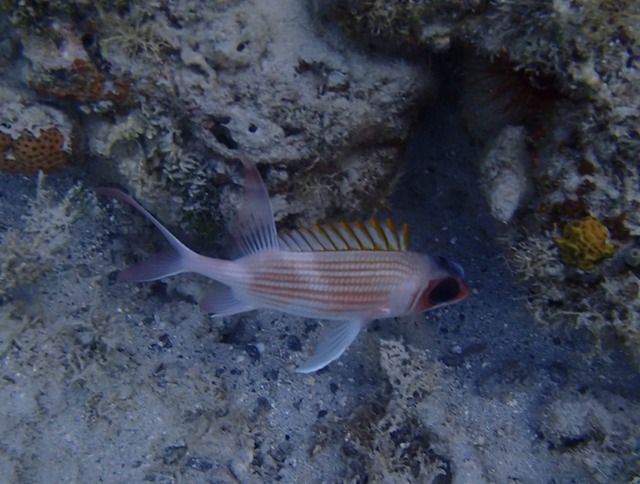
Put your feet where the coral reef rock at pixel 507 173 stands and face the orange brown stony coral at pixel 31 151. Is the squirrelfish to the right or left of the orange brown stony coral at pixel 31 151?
left

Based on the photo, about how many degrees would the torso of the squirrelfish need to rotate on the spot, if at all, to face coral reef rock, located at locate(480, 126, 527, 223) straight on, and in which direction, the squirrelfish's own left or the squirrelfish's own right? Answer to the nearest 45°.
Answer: approximately 45° to the squirrelfish's own left

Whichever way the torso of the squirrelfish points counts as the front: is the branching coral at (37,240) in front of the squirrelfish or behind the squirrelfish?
behind

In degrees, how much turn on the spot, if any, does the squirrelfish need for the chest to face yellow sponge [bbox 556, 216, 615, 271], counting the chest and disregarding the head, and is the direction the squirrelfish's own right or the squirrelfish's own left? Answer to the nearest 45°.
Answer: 0° — it already faces it

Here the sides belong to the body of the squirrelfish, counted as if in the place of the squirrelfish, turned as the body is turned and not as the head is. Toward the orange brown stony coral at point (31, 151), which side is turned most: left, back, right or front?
back

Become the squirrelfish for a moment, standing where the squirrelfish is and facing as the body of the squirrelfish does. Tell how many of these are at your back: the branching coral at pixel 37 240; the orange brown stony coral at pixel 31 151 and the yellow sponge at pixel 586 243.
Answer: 2

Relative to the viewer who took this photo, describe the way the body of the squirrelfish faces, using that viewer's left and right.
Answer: facing to the right of the viewer

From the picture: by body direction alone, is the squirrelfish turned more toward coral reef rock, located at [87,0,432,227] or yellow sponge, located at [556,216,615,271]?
the yellow sponge

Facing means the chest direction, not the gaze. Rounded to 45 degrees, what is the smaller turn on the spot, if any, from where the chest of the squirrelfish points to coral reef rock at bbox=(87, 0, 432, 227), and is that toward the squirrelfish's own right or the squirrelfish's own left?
approximately 135° to the squirrelfish's own left
